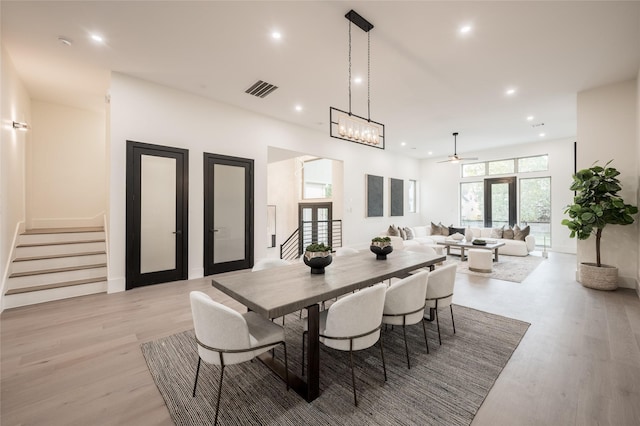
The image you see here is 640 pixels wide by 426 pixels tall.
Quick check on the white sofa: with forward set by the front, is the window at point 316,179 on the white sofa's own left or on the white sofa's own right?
on the white sofa's own right

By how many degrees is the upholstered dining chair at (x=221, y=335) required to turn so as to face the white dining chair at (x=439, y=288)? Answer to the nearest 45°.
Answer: approximately 45° to its right

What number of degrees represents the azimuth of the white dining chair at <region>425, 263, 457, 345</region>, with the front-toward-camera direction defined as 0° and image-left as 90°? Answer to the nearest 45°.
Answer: approximately 135°

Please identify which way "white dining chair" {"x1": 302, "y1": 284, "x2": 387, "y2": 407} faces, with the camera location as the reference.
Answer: facing away from the viewer and to the left of the viewer

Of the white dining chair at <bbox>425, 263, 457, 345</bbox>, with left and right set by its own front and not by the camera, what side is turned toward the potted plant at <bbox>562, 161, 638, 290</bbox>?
right

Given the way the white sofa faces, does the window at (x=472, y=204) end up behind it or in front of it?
behind

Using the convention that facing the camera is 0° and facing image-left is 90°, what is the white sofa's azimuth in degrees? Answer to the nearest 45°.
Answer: approximately 0°

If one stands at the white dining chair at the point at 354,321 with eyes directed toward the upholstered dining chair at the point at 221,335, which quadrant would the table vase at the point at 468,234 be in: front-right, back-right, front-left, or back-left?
back-right
